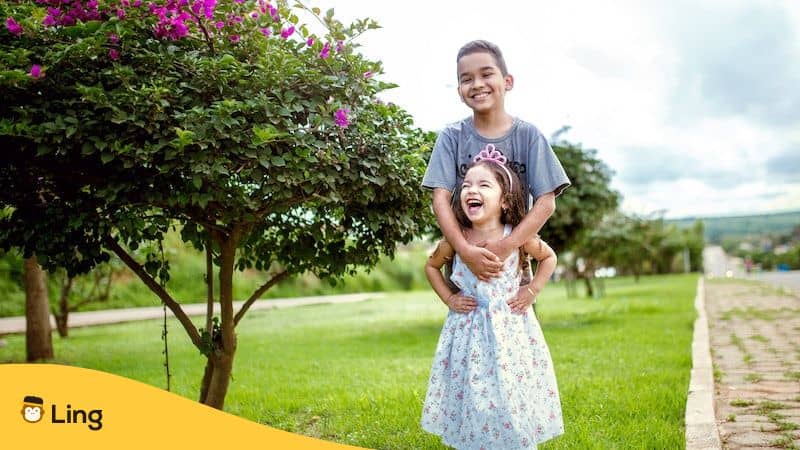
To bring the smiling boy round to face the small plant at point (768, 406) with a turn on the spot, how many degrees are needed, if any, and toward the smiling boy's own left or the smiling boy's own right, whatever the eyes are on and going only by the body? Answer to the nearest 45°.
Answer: approximately 135° to the smiling boy's own left

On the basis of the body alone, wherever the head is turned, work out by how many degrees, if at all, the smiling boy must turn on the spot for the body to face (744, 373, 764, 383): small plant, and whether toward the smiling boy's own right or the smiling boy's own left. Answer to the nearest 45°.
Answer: approximately 135° to the smiling boy's own left

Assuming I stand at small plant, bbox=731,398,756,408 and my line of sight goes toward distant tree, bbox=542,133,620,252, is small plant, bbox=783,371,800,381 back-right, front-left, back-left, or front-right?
front-right

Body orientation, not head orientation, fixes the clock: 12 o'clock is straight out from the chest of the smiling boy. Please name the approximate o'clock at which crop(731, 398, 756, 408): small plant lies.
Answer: The small plant is roughly at 7 o'clock from the smiling boy.

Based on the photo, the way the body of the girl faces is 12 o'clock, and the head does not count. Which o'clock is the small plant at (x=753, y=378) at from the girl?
The small plant is roughly at 7 o'clock from the girl.

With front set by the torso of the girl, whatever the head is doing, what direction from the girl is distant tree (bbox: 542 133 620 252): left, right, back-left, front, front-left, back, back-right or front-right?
back

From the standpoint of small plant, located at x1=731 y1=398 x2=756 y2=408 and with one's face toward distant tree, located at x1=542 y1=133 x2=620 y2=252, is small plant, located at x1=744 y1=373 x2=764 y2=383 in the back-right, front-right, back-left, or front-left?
front-right

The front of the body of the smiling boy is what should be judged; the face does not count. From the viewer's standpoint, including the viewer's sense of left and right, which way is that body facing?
facing the viewer

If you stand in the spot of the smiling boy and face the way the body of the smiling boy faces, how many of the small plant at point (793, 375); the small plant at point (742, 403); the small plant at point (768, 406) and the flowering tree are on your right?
1

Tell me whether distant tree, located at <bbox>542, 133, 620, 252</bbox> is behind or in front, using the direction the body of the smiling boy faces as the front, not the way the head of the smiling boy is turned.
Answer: behind
